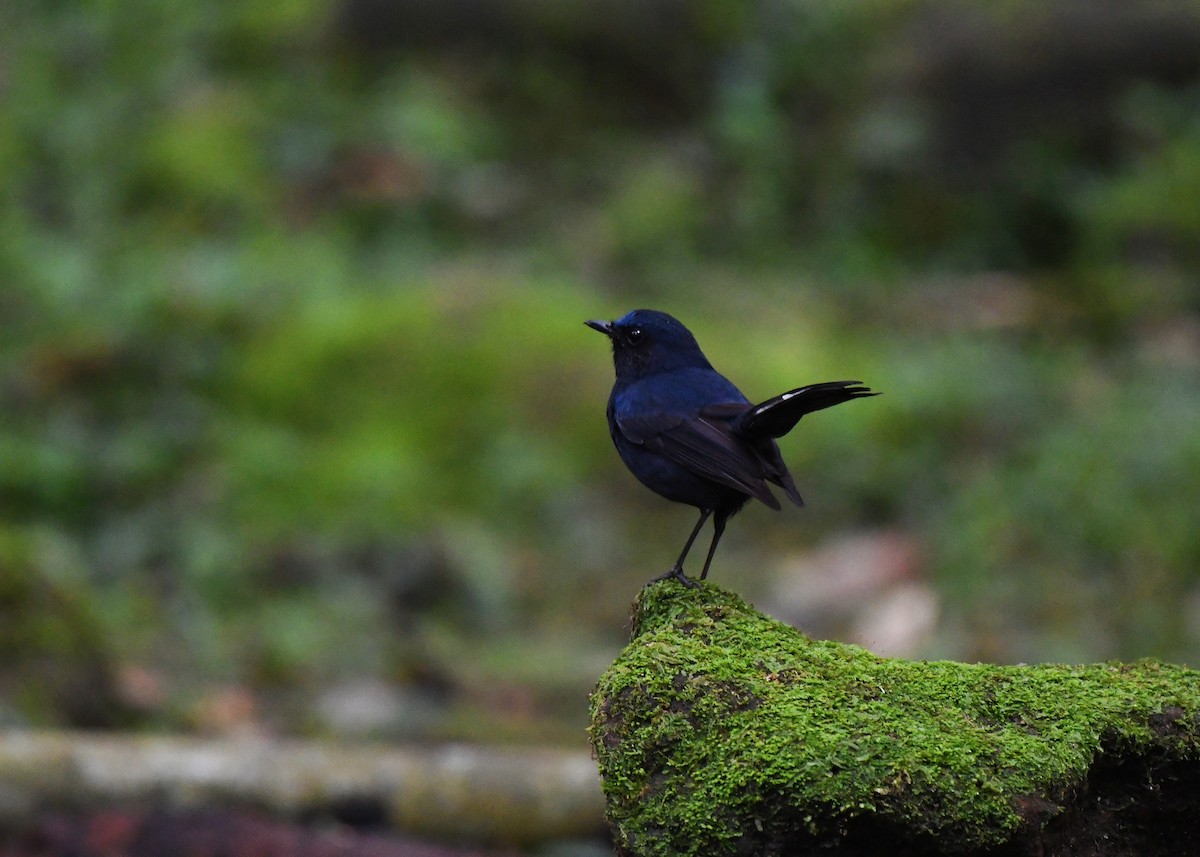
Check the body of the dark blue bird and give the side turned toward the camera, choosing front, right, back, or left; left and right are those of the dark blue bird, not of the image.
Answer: left
